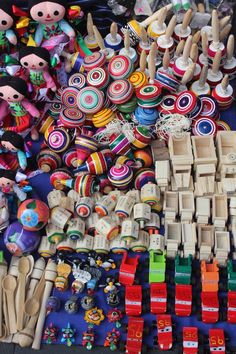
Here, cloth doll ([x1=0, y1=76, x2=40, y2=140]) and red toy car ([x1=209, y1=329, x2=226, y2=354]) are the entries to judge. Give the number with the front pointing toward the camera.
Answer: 2

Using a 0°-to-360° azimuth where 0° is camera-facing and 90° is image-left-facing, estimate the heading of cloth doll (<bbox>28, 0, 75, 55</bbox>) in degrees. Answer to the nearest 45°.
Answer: approximately 0°
